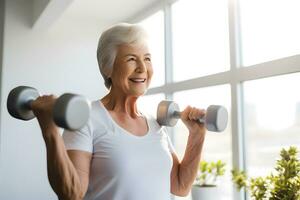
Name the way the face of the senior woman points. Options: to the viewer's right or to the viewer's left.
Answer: to the viewer's right

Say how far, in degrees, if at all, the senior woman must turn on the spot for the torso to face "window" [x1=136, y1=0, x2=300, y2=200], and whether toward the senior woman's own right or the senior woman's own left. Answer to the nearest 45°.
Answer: approximately 90° to the senior woman's own left

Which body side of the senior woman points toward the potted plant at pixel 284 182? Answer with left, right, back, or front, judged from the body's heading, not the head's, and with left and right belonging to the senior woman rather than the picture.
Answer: left

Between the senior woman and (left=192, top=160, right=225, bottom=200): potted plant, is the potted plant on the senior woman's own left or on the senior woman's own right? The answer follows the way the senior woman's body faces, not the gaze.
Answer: on the senior woman's own left
